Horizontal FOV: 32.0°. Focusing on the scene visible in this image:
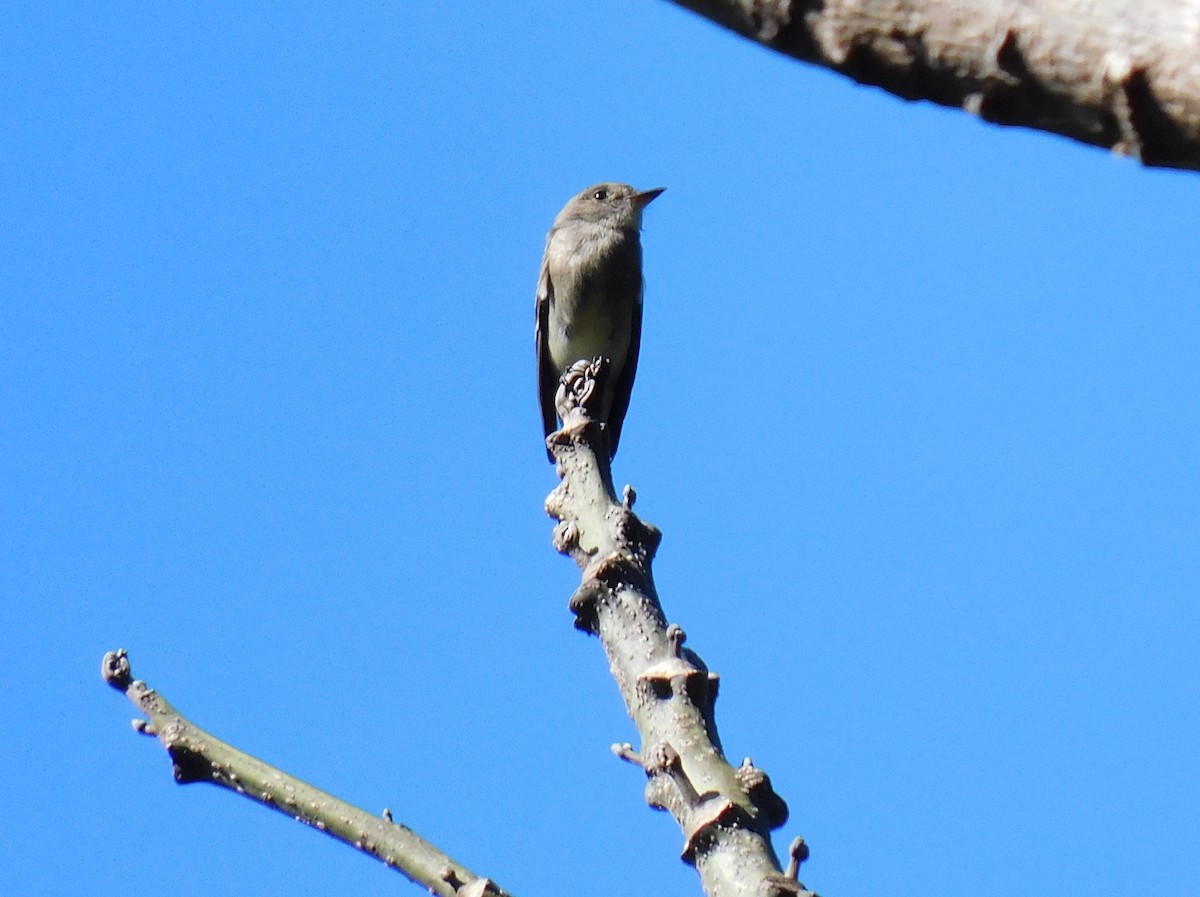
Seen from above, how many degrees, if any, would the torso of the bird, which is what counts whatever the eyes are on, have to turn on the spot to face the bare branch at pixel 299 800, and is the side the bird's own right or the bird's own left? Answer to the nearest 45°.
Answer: approximately 90° to the bird's own right

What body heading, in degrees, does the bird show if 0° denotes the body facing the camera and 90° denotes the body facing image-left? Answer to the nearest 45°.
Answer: approximately 0°
